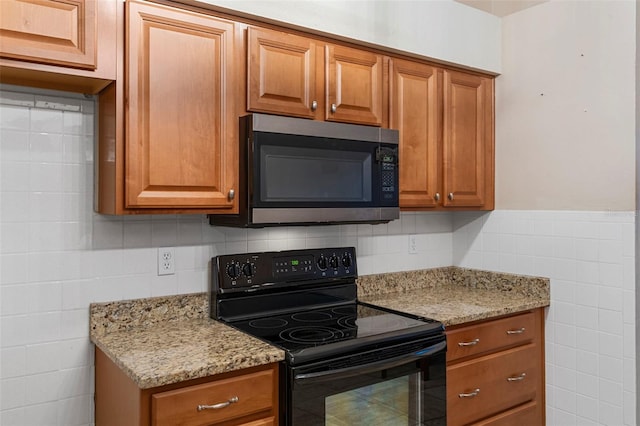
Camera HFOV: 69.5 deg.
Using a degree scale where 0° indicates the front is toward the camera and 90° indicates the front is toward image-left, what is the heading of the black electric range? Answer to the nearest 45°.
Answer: approximately 315°

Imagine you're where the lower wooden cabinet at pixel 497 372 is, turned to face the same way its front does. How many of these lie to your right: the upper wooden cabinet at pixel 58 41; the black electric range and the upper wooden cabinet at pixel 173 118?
3

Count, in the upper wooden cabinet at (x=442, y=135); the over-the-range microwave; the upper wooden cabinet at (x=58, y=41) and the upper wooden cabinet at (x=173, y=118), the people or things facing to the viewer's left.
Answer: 0

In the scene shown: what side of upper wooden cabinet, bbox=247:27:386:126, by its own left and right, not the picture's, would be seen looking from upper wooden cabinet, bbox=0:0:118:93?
right

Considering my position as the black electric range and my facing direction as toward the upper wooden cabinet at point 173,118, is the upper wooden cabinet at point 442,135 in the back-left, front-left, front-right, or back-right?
back-right

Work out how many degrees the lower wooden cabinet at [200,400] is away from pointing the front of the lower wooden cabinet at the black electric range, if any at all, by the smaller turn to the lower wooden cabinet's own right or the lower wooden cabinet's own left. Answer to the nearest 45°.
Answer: approximately 90° to the lower wooden cabinet's own left

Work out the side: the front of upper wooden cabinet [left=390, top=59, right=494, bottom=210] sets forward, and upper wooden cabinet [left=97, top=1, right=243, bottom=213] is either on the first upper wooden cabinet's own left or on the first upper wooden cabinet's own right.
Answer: on the first upper wooden cabinet's own right

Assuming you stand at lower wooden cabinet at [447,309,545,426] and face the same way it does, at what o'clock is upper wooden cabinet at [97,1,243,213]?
The upper wooden cabinet is roughly at 3 o'clock from the lower wooden cabinet.

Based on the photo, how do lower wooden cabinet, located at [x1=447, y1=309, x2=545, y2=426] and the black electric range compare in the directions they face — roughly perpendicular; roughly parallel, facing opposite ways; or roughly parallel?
roughly parallel

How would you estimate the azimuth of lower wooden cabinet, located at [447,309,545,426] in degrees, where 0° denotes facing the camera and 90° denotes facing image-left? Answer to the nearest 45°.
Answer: approximately 315°

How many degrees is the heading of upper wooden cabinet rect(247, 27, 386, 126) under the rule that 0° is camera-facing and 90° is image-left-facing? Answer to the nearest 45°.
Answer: approximately 315°

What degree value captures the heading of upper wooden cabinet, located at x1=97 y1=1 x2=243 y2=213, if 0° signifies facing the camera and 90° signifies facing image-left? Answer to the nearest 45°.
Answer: approximately 315°

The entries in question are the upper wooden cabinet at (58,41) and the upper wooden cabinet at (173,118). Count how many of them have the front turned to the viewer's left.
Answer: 0

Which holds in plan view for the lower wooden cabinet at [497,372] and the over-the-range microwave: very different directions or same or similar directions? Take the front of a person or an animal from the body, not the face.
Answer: same or similar directions

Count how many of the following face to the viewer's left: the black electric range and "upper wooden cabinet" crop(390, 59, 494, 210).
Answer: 0

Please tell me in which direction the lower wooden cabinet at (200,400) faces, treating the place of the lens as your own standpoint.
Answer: facing the viewer and to the right of the viewer
